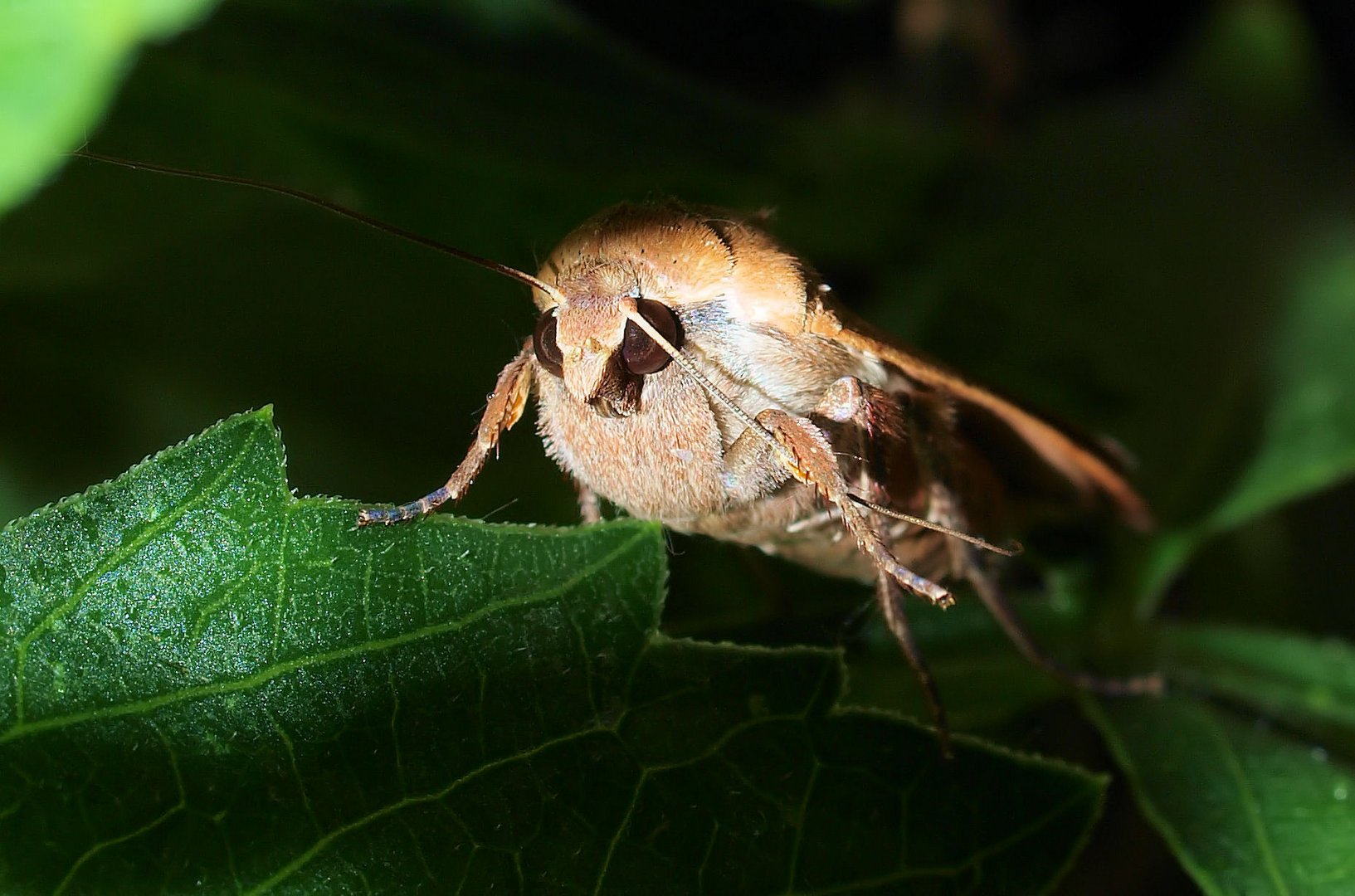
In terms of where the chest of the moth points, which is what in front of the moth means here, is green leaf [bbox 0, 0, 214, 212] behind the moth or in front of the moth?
in front

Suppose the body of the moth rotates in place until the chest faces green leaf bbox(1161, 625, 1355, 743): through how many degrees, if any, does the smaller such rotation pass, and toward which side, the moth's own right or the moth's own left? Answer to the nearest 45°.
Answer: approximately 180°

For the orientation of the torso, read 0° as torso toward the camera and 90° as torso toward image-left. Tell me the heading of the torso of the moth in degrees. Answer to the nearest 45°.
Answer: approximately 45°
